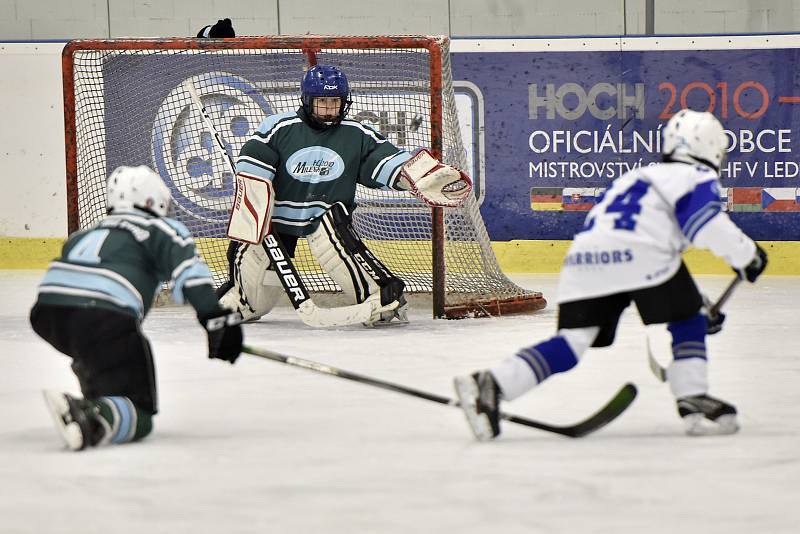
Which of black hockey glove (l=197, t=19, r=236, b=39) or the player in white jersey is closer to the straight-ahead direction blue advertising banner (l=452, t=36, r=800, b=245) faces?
the player in white jersey

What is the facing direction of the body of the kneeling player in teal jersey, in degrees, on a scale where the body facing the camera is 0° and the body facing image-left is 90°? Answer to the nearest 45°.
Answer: approximately 225°

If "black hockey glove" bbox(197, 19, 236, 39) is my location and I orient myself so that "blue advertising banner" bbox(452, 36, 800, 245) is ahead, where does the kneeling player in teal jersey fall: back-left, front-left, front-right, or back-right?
back-right

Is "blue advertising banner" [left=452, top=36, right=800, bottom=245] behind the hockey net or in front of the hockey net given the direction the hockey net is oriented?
behind

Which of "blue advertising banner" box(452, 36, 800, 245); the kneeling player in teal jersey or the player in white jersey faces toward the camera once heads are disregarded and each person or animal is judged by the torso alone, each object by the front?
the blue advertising banner

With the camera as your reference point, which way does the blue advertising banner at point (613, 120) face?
facing the viewer

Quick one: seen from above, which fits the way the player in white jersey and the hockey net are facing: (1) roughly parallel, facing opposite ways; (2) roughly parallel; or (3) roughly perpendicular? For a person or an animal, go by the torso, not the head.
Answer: roughly parallel, facing opposite ways

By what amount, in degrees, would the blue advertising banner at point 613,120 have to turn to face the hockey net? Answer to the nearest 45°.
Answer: approximately 45° to its right

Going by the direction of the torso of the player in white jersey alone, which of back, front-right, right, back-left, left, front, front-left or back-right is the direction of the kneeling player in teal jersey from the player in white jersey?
back-left

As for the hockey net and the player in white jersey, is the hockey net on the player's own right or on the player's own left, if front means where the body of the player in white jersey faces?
on the player's own left

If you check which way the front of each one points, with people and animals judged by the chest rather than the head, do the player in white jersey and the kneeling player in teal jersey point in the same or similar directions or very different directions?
same or similar directions

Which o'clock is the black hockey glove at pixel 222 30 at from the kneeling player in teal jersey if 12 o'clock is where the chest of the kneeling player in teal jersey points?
The black hockey glove is roughly at 11 o'clock from the kneeling player in teal jersey.

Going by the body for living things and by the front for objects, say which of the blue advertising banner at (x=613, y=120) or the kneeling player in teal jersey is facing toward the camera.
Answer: the blue advertising banner

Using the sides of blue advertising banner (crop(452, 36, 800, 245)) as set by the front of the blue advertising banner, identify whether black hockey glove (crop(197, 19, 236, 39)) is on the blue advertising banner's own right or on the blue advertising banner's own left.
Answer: on the blue advertising banner's own right

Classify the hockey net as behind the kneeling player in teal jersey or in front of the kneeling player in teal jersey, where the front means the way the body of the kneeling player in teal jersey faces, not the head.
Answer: in front

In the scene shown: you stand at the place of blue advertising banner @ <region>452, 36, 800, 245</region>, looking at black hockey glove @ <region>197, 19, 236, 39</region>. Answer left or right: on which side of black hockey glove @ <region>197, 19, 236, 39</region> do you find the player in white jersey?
left

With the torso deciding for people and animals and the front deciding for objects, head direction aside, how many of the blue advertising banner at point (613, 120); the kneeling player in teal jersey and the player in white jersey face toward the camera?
1
